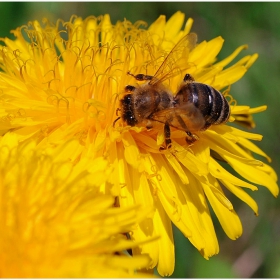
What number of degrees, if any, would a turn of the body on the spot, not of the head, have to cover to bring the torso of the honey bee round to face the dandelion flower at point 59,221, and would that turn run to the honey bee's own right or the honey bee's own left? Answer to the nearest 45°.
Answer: approximately 45° to the honey bee's own left

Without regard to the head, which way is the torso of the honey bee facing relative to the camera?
to the viewer's left
